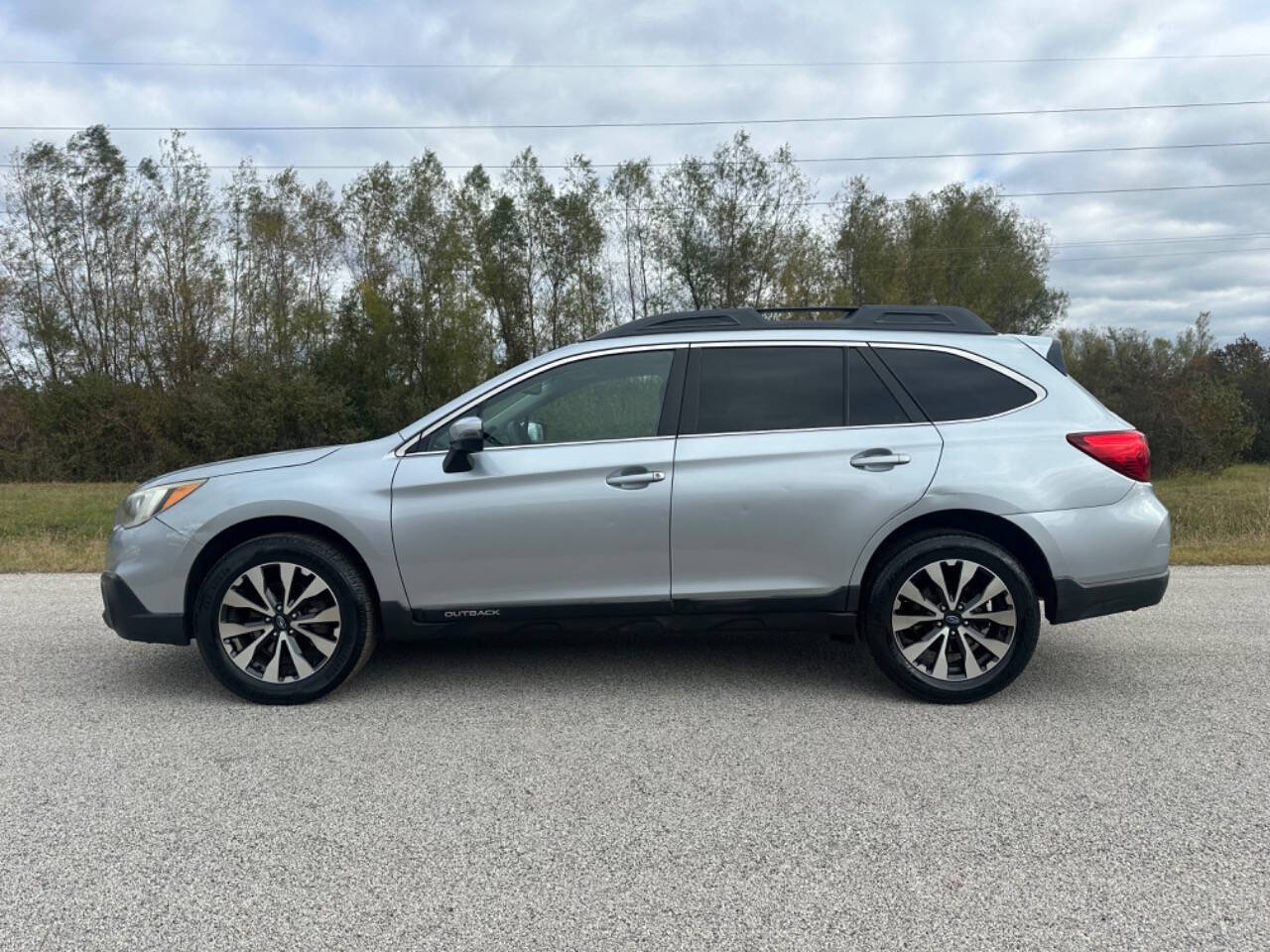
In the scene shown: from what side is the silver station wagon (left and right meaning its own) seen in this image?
left
